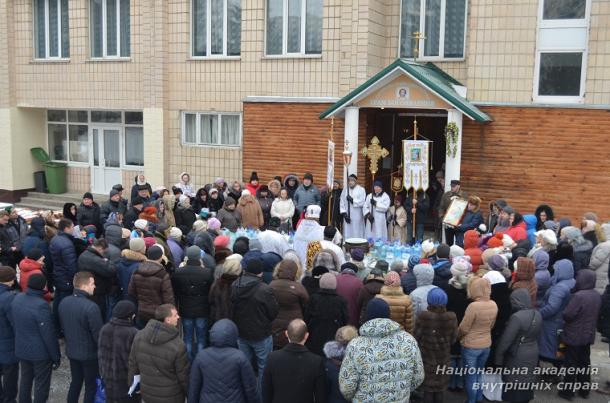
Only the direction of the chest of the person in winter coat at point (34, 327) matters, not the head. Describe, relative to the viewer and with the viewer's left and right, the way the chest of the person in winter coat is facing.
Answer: facing away from the viewer and to the right of the viewer

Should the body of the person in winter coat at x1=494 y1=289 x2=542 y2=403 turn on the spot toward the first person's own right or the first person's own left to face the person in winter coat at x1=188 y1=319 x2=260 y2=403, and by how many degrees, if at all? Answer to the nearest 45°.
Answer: approximately 90° to the first person's own left

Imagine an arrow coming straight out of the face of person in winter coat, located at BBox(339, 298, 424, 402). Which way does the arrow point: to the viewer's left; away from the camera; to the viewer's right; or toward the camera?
away from the camera

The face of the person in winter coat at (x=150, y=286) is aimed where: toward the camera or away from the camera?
away from the camera

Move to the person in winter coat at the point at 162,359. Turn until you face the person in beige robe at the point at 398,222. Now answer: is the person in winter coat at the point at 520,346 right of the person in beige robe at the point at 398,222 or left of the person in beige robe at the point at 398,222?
right

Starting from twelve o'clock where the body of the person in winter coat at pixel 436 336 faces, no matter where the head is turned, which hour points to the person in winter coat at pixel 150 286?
the person in winter coat at pixel 150 286 is roughly at 9 o'clock from the person in winter coat at pixel 436 336.

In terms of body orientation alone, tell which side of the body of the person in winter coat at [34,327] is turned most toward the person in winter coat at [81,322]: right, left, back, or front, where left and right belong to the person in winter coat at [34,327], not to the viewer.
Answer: right

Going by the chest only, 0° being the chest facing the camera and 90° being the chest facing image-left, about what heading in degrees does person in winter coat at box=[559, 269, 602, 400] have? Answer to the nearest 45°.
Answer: approximately 135°

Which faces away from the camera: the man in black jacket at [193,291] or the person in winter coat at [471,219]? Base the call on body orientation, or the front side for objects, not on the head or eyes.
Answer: the man in black jacket

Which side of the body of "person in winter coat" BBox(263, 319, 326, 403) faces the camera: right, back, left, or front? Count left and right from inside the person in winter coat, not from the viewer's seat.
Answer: back

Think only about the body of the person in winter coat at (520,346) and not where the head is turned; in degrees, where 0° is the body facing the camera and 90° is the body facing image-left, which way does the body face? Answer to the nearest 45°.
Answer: approximately 135°

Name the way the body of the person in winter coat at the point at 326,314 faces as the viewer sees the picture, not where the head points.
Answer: away from the camera

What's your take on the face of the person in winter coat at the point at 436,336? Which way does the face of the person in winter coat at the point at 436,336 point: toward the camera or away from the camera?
away from the camera

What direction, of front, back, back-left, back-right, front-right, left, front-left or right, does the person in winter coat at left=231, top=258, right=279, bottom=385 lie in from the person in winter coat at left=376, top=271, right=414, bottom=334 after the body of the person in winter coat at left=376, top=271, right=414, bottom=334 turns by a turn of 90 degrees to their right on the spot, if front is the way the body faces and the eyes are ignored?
back

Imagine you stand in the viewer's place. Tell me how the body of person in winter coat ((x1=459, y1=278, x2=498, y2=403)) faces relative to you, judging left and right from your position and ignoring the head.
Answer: facing away from the viewer and to the left of the viewer

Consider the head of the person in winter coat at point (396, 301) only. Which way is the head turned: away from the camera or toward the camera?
away from the camera

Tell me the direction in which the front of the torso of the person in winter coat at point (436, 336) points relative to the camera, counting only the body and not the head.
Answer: away from the camera
